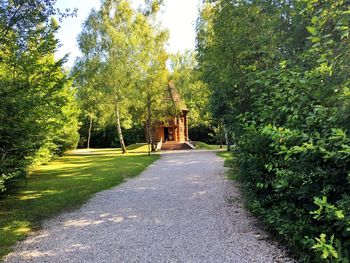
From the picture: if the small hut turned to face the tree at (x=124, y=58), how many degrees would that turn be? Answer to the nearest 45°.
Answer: approximately 45° to its right

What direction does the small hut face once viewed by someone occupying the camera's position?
facing the viewer
